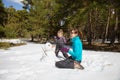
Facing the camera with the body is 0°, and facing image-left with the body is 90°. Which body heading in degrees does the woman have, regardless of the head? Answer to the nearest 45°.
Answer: approximately 90°
